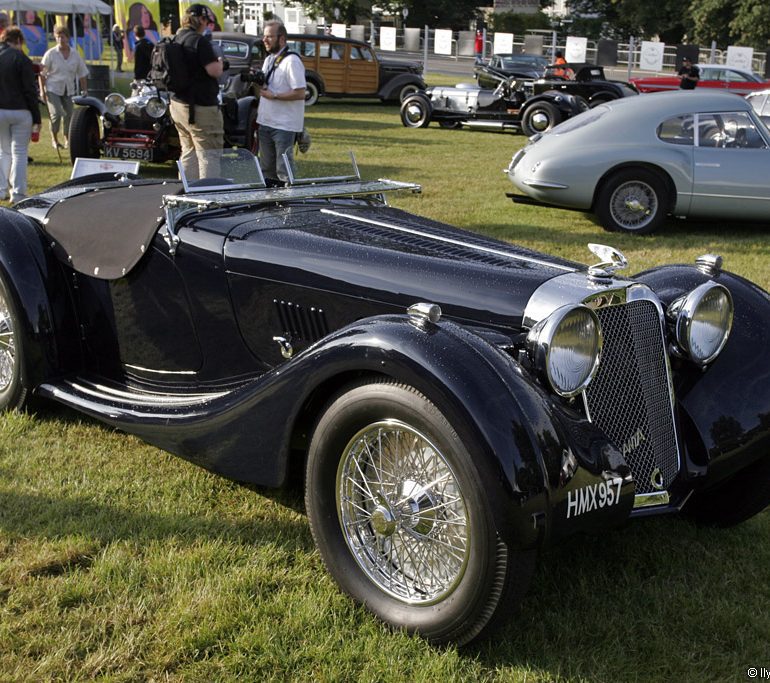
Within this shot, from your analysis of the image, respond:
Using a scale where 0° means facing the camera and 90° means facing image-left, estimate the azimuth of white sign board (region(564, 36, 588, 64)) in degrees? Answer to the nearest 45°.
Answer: approximately 0°

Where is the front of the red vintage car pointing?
to the viewer's left

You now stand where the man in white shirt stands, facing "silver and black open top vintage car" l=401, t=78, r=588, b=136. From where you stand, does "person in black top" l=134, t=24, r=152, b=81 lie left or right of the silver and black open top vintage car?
left

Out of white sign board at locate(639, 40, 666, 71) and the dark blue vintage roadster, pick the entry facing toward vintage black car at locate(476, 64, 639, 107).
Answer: the white sign board

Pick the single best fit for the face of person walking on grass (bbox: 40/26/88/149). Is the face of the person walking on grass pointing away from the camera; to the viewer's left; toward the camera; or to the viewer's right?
toward the camera

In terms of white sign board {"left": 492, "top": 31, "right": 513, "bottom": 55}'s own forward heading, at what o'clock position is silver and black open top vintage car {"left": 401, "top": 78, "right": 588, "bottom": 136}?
The silver and black open top vintage car is roughly at 12 o'clock from the white sign board.

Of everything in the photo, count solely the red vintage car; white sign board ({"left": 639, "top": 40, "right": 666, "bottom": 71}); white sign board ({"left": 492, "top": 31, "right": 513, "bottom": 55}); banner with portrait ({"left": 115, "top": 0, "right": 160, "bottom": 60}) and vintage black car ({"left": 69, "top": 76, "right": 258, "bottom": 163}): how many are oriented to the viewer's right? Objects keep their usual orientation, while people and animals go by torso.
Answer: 0

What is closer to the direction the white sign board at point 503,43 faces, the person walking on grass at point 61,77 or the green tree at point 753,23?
the person walking on grass

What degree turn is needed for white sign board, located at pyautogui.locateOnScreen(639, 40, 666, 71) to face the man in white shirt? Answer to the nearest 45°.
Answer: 0° — it already faces them

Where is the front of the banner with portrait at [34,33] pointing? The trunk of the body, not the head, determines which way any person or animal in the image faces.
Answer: toward the camera

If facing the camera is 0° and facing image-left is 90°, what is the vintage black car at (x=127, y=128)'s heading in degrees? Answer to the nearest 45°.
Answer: approximately 45°

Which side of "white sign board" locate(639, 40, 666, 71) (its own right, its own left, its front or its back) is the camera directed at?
front

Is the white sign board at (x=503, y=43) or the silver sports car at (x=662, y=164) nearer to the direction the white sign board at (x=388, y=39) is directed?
the silver sports car

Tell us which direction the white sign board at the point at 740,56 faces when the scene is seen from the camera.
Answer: facing the viewer

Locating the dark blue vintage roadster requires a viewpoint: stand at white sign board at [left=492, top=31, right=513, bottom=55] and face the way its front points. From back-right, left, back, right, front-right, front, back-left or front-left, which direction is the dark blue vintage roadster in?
front

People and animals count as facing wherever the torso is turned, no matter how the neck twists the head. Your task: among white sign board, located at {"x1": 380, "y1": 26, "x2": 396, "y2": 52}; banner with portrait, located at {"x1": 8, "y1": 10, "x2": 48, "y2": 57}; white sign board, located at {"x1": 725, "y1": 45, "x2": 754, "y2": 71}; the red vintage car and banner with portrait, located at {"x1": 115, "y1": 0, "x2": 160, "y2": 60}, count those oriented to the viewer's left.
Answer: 1
